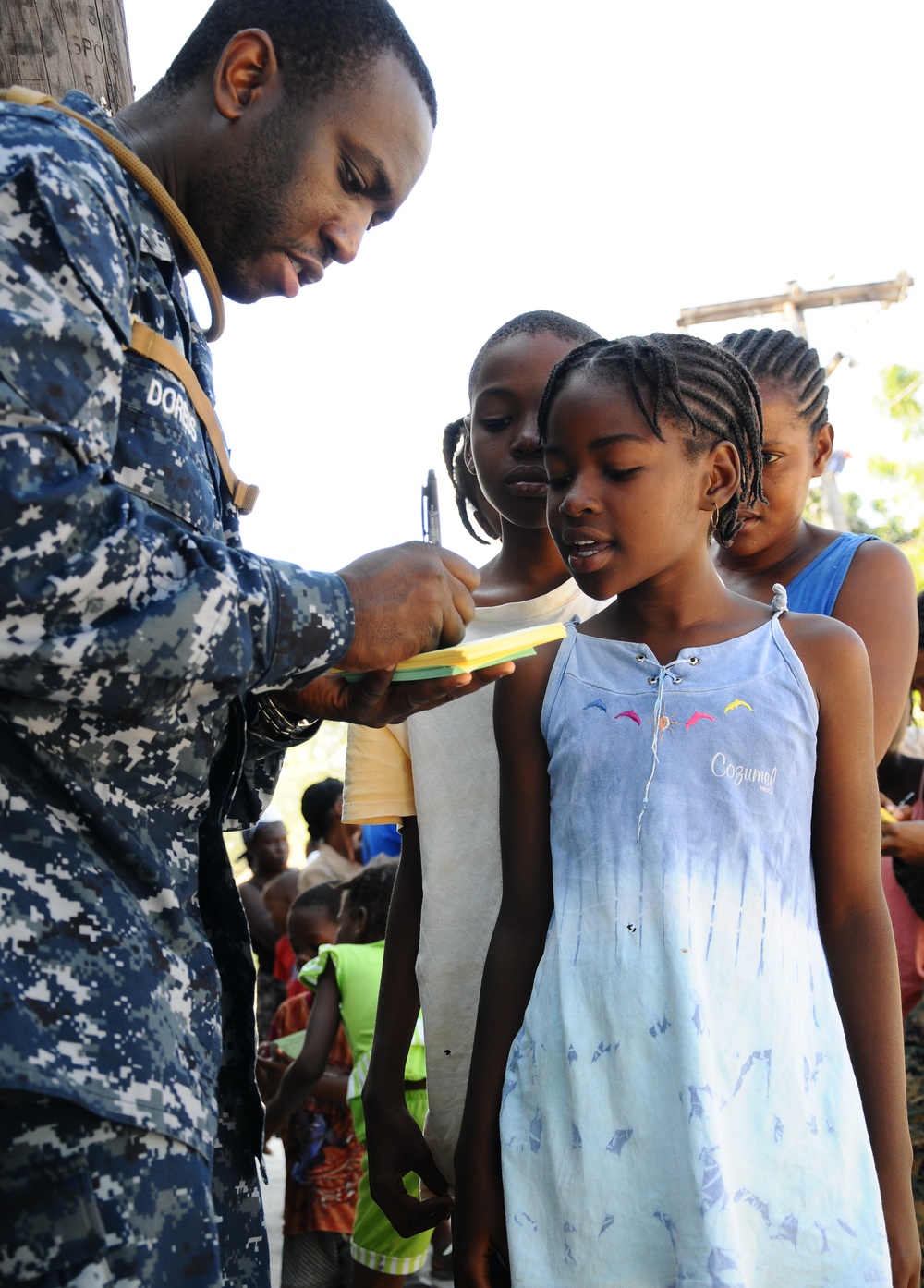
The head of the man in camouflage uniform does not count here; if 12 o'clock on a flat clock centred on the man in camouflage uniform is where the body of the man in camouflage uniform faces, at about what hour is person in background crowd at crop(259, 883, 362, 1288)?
The person in background crowd is roughly at 9 o'clock from the man in camouflage uniform.

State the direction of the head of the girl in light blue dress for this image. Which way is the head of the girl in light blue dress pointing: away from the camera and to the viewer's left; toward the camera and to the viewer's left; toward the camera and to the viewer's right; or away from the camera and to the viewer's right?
toward the camera and to the viewer's left

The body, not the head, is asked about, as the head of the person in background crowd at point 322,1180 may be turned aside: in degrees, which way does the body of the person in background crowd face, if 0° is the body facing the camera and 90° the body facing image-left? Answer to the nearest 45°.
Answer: approximately 45°

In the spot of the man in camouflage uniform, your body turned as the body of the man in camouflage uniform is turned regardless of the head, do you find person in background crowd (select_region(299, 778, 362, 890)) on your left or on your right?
on your left

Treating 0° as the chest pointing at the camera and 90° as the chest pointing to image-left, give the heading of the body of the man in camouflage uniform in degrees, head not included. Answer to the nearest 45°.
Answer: approximately 270°

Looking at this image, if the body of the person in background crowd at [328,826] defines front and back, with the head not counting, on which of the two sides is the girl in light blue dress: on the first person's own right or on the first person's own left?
on the first person's own right

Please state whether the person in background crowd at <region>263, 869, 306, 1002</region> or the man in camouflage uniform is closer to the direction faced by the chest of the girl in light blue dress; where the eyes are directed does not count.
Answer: the man in camouflage uniform

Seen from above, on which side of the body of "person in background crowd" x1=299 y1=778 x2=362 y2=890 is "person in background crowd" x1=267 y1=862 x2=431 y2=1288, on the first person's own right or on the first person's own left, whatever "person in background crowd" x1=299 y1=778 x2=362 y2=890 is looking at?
on the first person's own right

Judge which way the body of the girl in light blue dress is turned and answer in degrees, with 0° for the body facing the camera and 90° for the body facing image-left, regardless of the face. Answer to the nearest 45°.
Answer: approximately 0°
